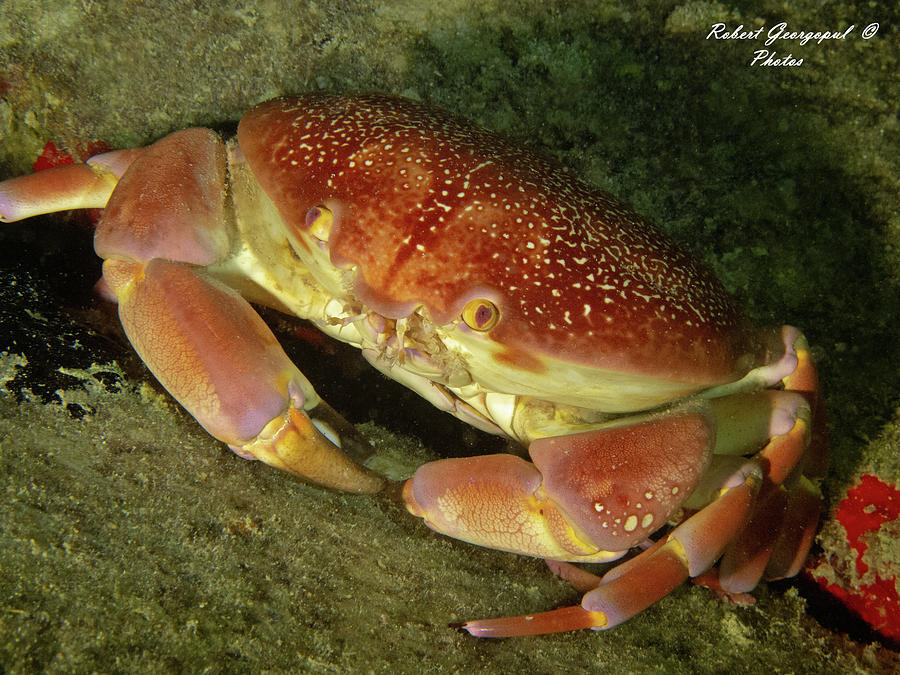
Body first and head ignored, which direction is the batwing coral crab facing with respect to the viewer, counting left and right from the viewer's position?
facing the viewer and to the left of the viewer
